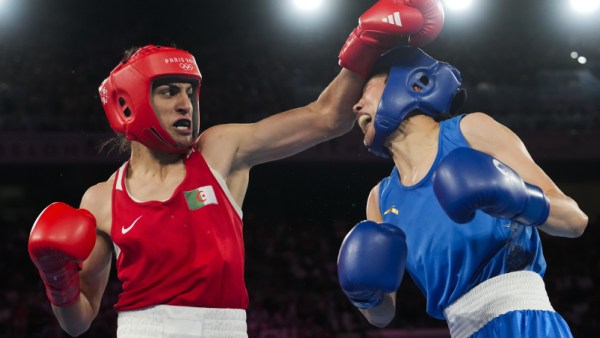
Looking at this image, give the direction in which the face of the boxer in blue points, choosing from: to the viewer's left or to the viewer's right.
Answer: to the viewer's left

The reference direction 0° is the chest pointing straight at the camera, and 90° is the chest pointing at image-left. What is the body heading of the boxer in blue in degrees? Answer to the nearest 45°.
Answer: approximately 45°
